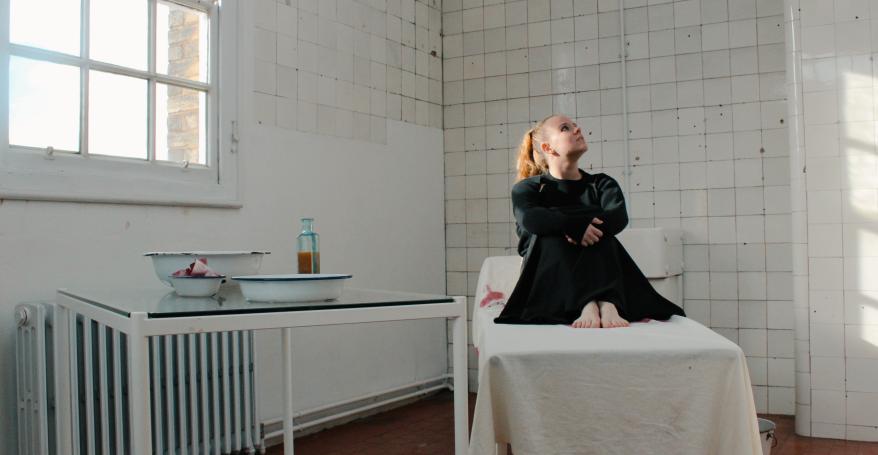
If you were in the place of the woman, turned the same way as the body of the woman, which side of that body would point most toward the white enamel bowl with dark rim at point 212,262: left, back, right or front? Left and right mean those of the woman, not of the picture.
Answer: right

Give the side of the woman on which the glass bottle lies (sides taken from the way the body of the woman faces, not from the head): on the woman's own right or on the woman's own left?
on the woman's own right

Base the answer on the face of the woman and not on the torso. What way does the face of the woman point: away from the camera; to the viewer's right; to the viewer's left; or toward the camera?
to the viewer's right

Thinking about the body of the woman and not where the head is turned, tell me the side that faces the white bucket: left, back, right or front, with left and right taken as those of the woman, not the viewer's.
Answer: left

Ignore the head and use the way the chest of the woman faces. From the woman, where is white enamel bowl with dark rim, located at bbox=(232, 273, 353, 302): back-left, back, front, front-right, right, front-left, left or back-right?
front-right

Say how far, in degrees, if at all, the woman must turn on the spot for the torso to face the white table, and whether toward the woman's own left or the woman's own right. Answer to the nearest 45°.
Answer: approximately 45° to the woman's own right

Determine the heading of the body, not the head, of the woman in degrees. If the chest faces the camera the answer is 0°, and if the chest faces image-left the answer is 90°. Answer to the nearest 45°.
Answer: approximately 0°
